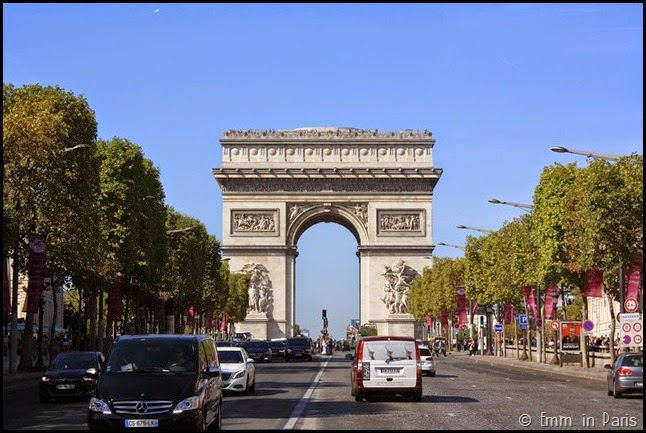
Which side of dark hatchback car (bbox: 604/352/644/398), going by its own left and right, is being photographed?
back

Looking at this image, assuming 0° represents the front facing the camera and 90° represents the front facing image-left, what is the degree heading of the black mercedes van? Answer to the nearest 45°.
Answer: approximately 0°

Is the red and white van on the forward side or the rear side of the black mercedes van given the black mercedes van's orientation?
on the rear side

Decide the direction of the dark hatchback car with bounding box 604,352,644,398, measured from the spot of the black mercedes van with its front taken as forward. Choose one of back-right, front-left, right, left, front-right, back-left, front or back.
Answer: back-left

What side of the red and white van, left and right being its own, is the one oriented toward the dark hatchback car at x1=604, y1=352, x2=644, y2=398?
right

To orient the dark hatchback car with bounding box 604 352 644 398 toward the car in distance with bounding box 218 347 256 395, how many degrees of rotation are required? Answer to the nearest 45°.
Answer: approximately 90° to its left

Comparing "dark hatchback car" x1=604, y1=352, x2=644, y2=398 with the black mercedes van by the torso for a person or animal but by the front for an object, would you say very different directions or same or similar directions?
very different directions

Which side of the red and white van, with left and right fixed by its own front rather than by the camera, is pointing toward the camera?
back

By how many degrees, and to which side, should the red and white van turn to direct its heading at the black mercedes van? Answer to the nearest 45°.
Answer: approximately 180°

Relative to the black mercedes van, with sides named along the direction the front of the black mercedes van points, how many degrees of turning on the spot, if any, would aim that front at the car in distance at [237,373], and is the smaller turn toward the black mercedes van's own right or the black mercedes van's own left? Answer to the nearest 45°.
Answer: approximately 180°

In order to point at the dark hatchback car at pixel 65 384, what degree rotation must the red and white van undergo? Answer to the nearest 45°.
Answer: approximately 90° to its left
